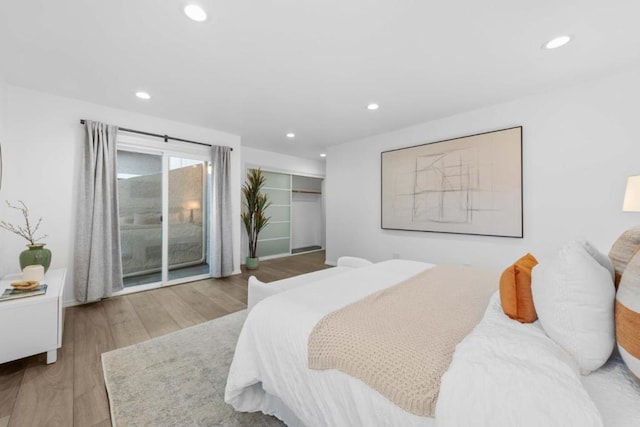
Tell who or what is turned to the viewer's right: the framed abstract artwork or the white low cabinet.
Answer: the white low cabinet

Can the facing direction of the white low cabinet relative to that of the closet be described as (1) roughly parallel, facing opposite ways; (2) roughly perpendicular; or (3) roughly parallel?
roughly perpendicular

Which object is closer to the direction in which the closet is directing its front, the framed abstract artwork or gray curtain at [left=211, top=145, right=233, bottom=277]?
the framed abstract artwork

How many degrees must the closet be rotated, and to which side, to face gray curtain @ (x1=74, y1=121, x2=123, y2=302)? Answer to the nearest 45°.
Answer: approximately 90° to its right

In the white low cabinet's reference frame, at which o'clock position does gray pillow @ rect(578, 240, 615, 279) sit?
The gray pillow is roughly at 2 o'clock from the white low cabinet.

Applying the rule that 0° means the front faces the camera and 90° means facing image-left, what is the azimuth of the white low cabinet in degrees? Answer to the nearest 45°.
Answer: approximately 270°

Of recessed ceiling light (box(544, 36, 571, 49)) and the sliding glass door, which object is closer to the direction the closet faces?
the recessed ceiling light
